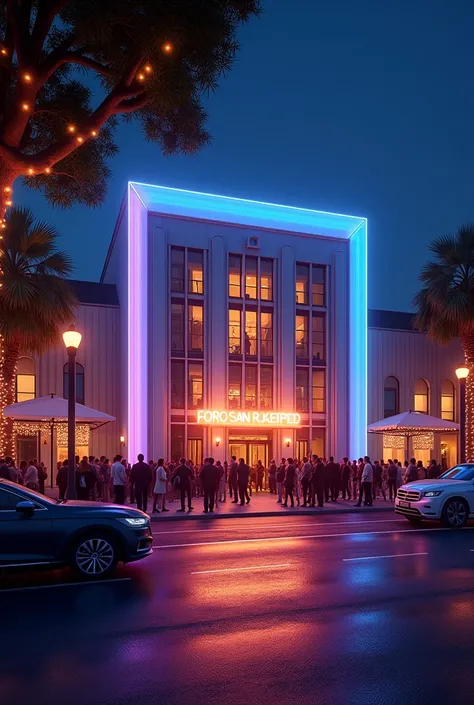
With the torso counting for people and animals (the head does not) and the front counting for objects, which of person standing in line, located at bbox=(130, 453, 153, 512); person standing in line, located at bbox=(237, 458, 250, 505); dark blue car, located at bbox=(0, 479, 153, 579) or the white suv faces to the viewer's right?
the dark blue car

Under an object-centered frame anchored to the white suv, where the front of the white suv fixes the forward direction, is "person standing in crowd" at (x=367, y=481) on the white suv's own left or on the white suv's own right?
on the white suv's own right

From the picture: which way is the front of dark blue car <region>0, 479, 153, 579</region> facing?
to the viewer's right

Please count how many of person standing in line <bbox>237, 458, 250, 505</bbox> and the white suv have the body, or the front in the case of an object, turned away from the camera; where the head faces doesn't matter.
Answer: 1

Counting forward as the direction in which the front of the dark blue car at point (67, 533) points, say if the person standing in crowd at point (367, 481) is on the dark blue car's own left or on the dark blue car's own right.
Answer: on the dark blue car's own left

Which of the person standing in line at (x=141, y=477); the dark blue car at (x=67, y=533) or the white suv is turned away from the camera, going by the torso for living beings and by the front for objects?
the person standing in line

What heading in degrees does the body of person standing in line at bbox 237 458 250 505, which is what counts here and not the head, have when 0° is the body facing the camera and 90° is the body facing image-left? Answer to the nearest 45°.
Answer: approximately 180°
